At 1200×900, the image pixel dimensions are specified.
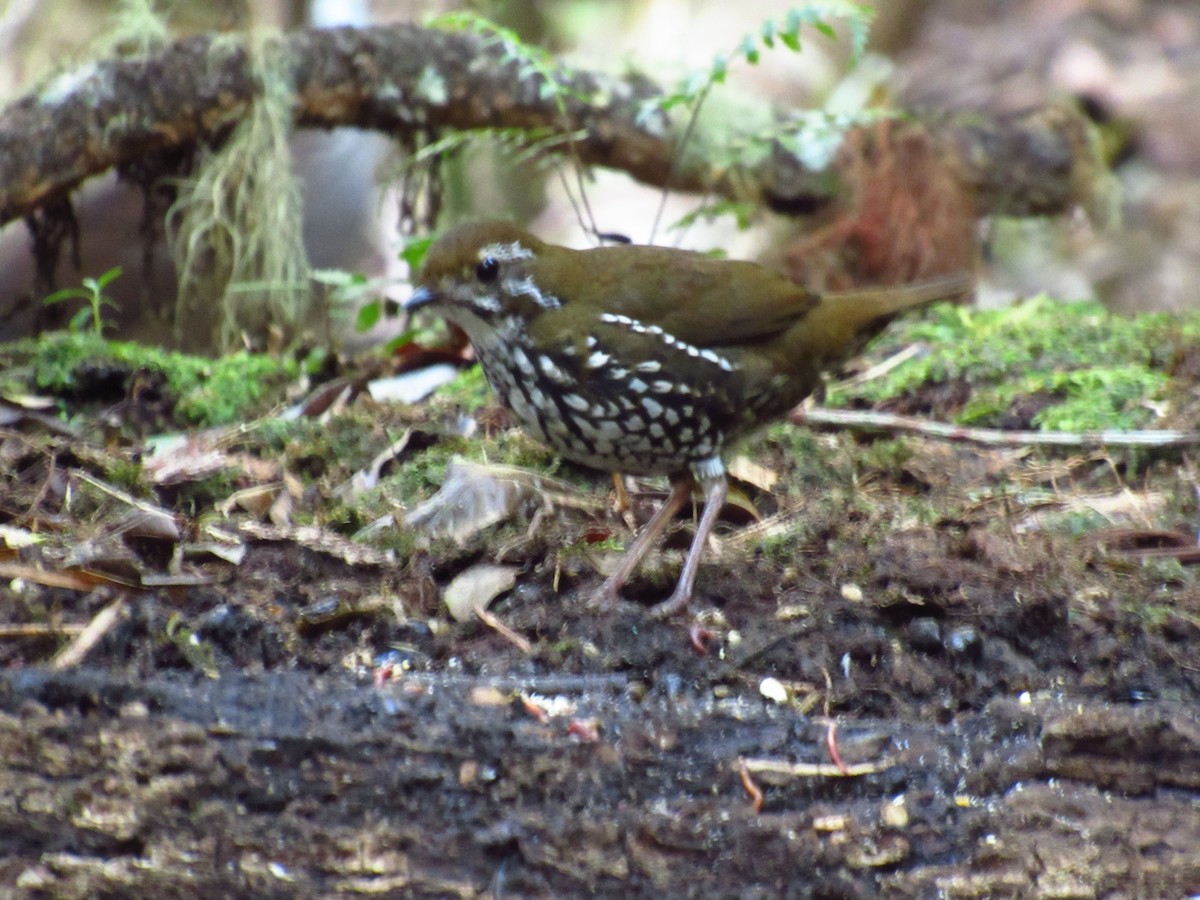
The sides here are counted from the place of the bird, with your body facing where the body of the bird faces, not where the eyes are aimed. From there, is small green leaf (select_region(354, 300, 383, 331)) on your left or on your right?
on your right

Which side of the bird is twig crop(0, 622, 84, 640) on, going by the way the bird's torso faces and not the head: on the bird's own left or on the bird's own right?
on the bird's own left

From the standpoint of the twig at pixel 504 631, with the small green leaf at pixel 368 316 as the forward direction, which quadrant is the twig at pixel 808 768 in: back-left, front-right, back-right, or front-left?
back-right

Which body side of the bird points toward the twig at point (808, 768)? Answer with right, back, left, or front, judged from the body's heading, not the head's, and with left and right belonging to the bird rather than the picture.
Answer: left

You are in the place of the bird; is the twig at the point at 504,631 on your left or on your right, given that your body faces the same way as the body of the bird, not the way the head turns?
on your left

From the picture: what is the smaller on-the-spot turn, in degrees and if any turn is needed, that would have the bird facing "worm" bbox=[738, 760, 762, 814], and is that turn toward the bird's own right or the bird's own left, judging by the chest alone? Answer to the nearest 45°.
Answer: approximately 90° to the bird's own left

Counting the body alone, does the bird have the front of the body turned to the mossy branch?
no

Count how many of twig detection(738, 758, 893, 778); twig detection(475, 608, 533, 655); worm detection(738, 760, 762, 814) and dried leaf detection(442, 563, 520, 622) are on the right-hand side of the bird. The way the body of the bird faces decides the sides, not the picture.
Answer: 0

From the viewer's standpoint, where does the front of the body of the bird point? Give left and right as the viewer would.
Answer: facing to the left of the viewer
